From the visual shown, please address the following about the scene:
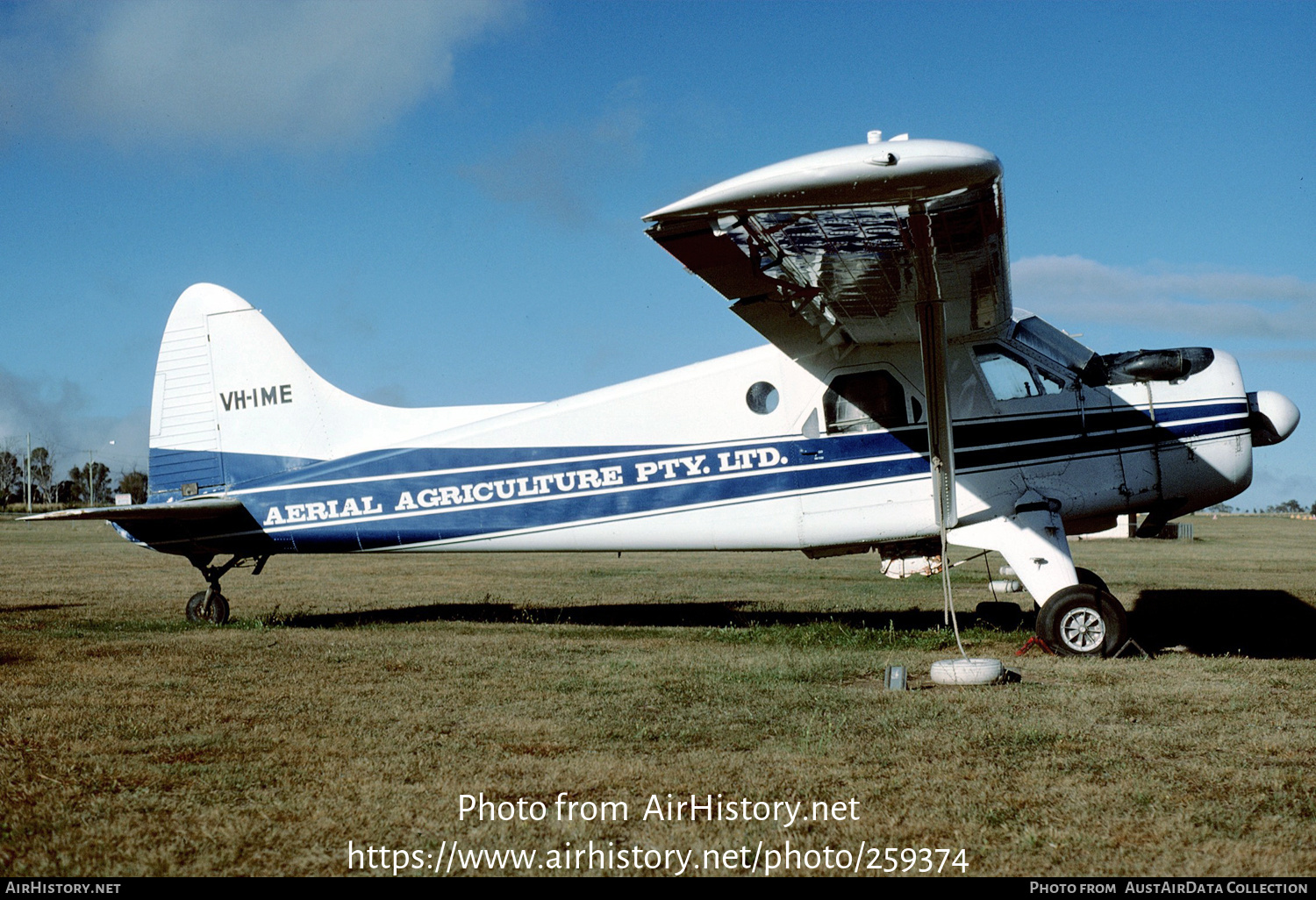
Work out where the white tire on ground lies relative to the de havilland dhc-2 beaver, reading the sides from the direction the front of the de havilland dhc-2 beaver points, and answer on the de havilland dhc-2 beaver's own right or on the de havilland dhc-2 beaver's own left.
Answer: on the de havilland dhc-2 beaver's own right

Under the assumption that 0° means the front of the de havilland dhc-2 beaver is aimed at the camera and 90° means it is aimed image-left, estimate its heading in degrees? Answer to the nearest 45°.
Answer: approximately 270°
